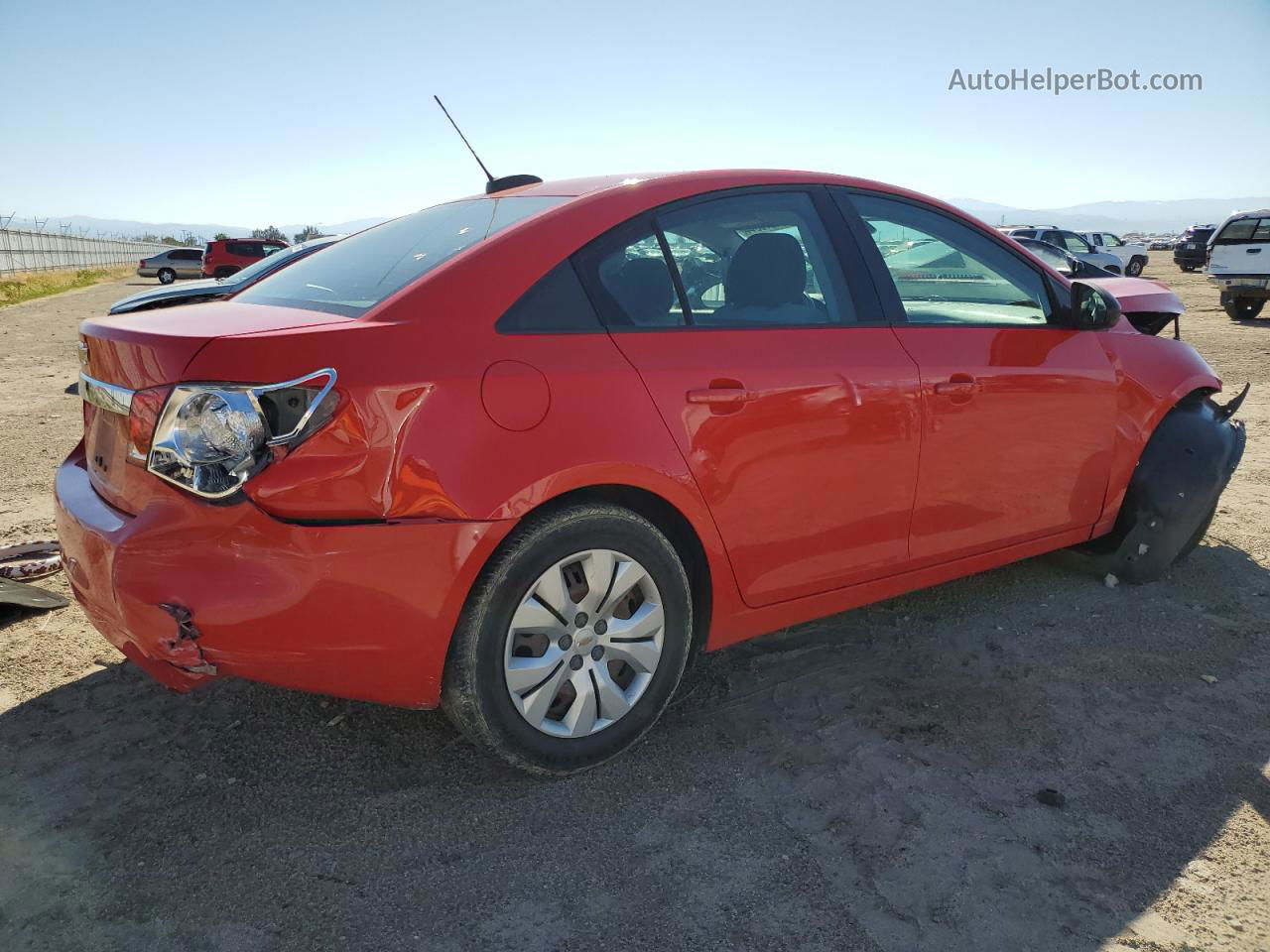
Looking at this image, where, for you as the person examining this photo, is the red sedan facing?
facing away from the viewer and to the right of the viewer

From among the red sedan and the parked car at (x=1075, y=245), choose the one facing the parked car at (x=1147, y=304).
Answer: the red sedan

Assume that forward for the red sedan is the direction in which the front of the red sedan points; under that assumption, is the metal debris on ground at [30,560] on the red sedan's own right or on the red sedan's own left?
on the red sedan's own left

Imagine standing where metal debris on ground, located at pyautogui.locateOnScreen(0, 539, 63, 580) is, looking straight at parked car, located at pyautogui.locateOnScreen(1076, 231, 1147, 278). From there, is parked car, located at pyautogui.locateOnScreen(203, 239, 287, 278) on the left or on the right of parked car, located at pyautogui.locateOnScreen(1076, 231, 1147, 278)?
left

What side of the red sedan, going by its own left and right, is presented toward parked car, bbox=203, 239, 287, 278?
left
